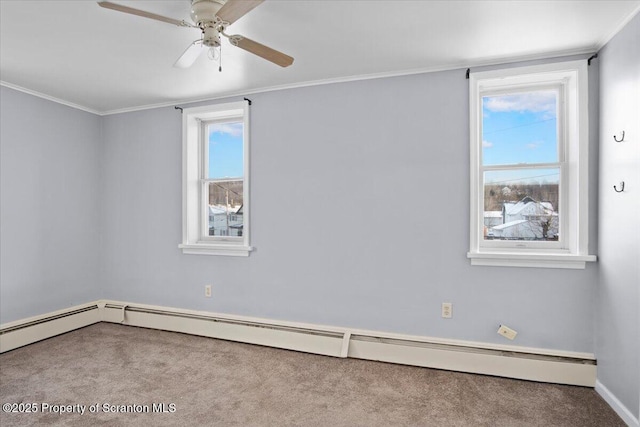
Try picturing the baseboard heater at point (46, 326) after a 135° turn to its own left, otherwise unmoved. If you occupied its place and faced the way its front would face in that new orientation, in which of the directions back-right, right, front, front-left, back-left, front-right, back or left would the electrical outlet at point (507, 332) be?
back-right

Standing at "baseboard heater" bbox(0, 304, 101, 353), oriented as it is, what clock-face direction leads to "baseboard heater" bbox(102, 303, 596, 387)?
"baseboard heater" bbox(102, 303, 596, 387) is roughly at 12 o'clock from "baseboard heater" bbox(0, 304, 101, 353).

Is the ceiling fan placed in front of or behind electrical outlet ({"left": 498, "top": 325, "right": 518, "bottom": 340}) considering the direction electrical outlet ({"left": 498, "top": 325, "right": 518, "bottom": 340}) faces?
in front

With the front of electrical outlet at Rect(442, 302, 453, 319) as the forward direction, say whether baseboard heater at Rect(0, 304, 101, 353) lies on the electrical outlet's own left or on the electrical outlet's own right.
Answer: on the electrical outlet's own right

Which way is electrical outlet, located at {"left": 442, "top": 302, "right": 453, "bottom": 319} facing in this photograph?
toward the camera

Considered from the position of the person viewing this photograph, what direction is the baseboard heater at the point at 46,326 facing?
facing the viewer and to the right of the viewer

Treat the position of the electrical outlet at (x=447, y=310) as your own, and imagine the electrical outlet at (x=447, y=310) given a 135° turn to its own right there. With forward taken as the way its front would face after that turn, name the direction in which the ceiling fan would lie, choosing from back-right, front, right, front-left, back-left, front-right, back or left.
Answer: left

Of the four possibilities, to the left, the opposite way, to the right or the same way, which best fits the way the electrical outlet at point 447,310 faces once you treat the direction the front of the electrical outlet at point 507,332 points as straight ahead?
the same way

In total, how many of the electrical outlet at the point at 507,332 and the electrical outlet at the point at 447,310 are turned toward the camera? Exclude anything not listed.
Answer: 2

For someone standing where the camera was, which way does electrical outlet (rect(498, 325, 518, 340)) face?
facing the viewer

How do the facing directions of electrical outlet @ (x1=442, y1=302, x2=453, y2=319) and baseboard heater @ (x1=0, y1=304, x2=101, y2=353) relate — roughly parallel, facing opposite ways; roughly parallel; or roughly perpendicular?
roughly perpendicular
